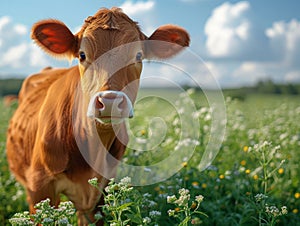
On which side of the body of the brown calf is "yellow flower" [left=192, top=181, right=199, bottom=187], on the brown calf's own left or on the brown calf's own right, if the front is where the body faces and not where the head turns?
on the brown calf's own left

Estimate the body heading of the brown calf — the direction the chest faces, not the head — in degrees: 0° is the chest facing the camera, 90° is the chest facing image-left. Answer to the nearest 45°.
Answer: approximately 315°
